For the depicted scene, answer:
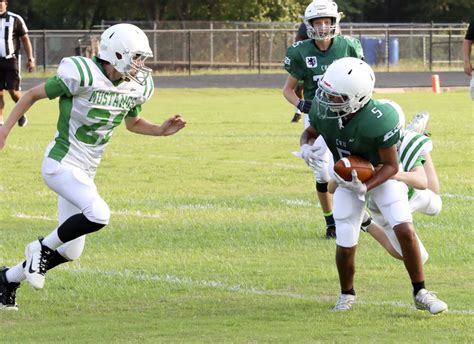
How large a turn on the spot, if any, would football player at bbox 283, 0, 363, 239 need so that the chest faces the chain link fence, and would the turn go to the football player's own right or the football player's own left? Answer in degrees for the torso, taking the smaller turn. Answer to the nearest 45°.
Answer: approximately 180°

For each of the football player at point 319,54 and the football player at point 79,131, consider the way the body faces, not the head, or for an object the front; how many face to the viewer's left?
0

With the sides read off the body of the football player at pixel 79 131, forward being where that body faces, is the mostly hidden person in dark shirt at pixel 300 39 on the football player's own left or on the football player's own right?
on the football player's own left

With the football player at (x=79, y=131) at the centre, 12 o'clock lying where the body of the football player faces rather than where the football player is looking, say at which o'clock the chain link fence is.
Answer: The chain link fence is roughly at 8 o'clock from the football player.

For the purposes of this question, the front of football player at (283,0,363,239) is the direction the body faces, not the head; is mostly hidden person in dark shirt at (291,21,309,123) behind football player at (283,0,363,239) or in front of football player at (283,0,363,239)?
behind

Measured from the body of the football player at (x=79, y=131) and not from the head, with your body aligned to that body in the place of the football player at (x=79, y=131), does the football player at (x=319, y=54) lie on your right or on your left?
on your left

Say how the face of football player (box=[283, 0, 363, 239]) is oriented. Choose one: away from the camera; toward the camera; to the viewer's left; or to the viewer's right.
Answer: toward the camera

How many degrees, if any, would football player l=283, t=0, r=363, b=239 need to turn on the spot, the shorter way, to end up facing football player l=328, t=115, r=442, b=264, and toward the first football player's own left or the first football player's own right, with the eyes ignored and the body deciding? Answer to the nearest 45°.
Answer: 0° — they already face them

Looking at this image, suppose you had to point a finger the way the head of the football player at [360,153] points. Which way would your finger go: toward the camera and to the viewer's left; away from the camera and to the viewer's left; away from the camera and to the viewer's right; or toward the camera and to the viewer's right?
toward the camera and to the viewer's left

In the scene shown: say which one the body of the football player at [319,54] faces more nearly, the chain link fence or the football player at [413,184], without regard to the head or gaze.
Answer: the football player

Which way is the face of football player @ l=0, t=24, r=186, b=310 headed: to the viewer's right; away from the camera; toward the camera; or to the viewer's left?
to the viewer's right

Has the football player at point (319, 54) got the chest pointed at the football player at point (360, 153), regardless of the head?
yes

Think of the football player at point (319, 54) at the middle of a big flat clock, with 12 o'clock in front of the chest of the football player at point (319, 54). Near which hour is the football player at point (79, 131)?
the football player at point (79, 131) is roughly at 1 o'clock from the football player at point (319, 54).

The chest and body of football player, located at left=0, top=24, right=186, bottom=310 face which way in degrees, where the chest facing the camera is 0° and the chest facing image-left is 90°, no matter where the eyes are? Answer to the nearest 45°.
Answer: approximately 315°

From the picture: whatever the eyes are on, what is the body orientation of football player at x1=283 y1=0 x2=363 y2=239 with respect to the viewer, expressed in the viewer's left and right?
facing the viewer
